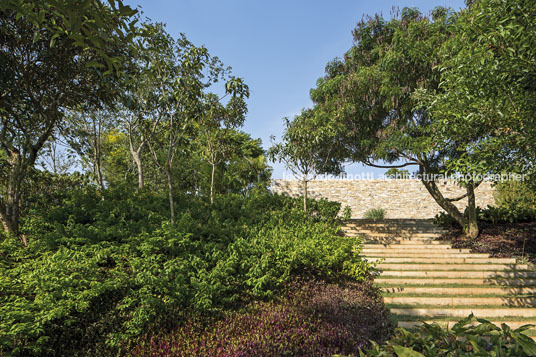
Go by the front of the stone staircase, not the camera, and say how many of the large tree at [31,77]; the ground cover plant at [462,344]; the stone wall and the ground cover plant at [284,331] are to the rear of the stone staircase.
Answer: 1

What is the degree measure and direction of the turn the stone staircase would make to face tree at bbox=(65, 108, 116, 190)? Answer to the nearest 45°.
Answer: approximately 90° to its right

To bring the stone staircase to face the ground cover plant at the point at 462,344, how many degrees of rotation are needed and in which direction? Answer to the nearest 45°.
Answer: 0° — it already faces it

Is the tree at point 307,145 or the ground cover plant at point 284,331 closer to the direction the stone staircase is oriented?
the ground cover plant

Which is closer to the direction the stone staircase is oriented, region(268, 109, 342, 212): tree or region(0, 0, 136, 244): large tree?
the large tree

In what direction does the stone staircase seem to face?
toward the camera

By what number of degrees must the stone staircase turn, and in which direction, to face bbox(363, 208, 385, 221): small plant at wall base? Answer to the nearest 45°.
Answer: approximately 180°

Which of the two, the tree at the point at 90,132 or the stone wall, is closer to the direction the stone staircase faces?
the tree

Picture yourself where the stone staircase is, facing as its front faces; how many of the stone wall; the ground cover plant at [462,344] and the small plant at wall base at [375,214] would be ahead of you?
1

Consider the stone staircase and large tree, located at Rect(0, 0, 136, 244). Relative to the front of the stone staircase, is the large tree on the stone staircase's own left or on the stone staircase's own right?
on the stone staircase's own right

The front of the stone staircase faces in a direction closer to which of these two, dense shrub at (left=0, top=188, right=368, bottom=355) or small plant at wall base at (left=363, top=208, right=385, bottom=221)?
the dense shrub
